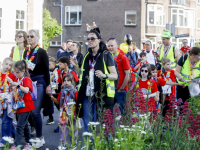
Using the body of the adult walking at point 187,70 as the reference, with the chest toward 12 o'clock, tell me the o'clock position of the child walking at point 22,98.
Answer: The child walking is roughly at 3 o'clock from the adult walking.

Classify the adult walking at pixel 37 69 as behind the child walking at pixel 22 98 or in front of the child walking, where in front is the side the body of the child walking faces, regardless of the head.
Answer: behind

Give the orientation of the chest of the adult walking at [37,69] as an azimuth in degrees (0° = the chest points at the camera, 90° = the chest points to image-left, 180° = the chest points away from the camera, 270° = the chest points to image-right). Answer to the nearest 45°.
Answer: approximately 45°

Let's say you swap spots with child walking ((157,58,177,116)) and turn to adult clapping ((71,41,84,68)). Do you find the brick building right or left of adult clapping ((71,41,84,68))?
right

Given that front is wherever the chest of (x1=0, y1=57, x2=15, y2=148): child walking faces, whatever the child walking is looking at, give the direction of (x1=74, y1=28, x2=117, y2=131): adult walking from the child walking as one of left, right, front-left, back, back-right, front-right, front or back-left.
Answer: left

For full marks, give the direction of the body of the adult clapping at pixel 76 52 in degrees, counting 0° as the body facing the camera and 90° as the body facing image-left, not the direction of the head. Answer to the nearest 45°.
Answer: approximately 45°
